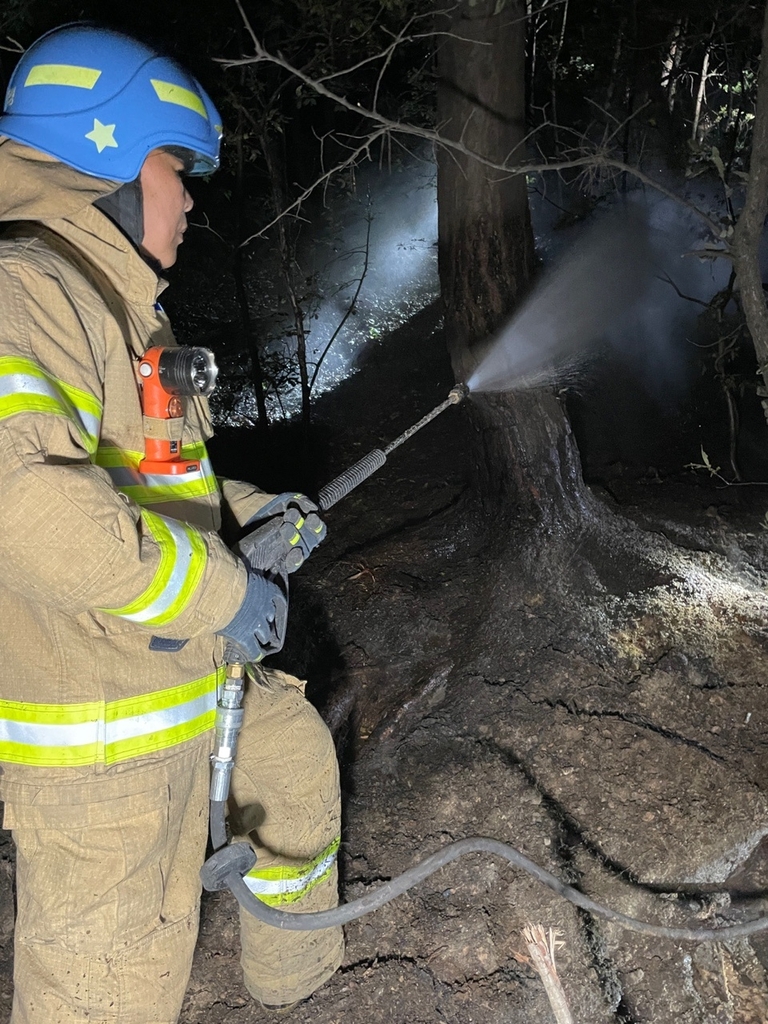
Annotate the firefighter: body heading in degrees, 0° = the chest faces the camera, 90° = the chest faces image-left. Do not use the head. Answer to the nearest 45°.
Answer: approximately 270°

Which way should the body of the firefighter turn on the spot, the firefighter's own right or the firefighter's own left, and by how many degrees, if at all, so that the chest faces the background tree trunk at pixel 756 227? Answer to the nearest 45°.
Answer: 0° — they already face it

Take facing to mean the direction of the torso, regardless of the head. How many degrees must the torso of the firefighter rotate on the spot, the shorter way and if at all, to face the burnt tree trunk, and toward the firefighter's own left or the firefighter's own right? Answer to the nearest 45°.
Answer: approximately 45° to the firefighter's own left
